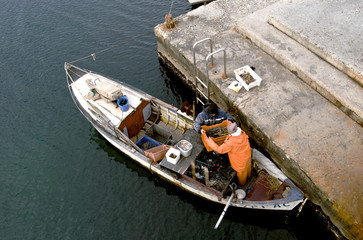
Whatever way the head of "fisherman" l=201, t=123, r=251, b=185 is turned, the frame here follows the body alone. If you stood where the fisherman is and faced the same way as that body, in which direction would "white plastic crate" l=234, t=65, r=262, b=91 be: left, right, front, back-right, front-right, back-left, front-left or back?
front-right

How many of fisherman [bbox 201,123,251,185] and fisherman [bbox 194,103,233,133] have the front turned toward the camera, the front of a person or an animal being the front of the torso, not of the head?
1

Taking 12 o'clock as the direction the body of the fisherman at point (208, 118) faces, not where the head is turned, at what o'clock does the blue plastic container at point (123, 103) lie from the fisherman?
The blue plastic container is roughly at 4 o'clock from the fisherman.

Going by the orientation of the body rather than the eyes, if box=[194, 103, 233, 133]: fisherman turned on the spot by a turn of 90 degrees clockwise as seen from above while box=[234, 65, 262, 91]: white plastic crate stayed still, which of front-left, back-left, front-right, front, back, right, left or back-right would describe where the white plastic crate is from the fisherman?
back-right

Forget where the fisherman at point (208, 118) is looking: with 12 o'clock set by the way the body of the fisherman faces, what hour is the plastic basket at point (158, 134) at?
The plastic basket is roughly at 4 o'clock from the fisherman.

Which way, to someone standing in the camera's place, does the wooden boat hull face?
facing away from the viewer and to the left of the viewer

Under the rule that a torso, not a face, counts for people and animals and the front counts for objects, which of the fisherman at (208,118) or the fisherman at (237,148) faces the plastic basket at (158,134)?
the fisherman at (237,148)

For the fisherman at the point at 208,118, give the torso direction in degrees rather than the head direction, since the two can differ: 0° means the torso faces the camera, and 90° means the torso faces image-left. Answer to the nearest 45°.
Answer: approximately 0°

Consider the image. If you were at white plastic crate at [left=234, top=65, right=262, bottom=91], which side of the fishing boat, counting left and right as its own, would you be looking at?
right

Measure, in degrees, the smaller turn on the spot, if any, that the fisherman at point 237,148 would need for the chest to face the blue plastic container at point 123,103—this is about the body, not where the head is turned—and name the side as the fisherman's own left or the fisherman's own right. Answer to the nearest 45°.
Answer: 0° — they already face it
